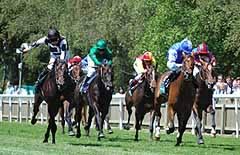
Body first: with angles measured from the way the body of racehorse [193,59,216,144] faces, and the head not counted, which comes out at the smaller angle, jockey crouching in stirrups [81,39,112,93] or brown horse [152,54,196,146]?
the brown horse

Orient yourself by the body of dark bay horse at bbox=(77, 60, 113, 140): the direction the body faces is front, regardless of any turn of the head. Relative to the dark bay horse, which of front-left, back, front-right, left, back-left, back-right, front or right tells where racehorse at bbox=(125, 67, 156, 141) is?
left

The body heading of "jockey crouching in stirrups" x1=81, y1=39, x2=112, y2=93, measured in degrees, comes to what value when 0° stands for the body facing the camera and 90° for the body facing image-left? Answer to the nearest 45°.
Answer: approximately 315°

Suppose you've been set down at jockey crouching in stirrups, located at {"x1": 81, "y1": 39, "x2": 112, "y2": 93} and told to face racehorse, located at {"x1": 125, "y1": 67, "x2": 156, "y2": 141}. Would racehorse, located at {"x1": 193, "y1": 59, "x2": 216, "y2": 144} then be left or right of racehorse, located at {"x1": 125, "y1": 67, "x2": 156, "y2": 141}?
right

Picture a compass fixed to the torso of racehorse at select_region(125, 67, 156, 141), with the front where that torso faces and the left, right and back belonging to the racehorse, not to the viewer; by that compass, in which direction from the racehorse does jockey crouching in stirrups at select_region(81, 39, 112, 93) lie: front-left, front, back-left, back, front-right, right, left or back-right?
right

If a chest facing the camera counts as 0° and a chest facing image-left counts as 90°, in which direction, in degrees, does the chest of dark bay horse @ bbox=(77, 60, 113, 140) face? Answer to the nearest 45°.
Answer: approximately 315°

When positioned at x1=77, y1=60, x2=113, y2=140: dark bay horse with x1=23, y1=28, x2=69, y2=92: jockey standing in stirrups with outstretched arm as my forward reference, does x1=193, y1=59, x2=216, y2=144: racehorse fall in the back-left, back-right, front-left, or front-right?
back-left

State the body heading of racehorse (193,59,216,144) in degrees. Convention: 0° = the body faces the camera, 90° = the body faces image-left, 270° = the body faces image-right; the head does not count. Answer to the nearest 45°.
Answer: approximately 0°

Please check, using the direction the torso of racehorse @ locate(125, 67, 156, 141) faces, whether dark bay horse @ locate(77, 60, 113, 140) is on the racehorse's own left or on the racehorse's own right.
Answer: on the racehorse's own right

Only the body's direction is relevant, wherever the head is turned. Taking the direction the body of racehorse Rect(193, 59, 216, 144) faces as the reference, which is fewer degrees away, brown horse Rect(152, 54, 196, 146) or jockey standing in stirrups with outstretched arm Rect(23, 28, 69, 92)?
the brown horse

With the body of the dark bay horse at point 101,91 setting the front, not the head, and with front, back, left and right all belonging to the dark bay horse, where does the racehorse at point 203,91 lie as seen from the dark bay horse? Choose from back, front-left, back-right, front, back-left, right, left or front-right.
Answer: front-left
